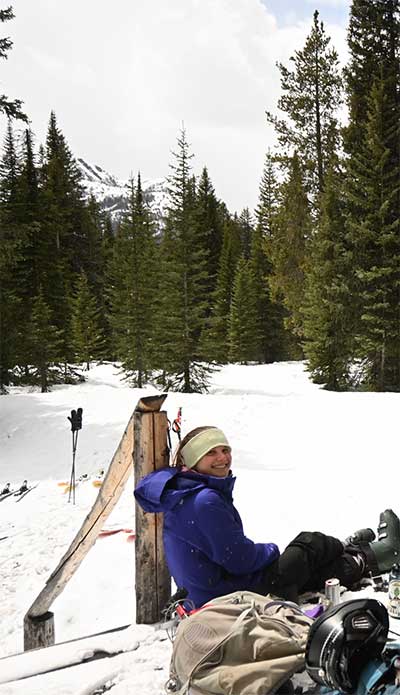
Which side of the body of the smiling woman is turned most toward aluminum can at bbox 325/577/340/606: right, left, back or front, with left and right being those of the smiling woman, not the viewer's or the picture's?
front

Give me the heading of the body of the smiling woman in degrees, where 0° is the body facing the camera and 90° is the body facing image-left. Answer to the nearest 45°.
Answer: approximately 270°

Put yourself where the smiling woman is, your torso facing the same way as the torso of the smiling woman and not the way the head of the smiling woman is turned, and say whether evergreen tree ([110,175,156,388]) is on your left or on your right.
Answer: on your left

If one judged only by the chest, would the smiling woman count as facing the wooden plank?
no

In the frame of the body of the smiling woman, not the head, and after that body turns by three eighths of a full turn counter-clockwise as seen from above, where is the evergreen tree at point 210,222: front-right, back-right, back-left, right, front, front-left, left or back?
front-right

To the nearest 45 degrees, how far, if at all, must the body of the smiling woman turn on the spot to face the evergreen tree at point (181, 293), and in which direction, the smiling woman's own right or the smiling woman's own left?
approximately 90° to the smiling woman's own left

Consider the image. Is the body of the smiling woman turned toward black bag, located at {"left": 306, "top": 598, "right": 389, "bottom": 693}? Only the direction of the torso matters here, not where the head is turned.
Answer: no

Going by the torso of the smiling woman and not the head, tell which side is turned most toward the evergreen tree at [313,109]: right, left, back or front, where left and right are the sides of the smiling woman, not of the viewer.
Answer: left

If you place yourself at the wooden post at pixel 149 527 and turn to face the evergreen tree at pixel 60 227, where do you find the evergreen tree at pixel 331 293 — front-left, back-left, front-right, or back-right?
front-right

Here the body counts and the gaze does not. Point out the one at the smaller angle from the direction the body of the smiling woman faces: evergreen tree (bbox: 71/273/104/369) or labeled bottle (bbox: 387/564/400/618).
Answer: the labeled bottle

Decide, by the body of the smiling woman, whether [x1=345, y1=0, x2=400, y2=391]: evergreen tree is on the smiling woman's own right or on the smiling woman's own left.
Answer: on the smiling woman's own left

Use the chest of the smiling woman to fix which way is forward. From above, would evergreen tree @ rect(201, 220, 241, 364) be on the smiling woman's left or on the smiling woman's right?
on the smiling woman's left

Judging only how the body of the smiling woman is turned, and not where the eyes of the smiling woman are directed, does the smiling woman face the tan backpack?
no

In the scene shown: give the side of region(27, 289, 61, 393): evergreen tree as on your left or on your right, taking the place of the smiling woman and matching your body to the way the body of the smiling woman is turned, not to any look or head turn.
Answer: on your left

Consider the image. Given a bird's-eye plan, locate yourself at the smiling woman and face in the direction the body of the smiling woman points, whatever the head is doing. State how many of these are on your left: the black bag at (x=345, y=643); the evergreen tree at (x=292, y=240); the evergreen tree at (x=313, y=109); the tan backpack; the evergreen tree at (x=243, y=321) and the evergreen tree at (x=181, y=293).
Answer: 4

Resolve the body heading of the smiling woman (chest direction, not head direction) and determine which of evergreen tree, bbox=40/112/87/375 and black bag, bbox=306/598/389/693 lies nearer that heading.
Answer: the black bag

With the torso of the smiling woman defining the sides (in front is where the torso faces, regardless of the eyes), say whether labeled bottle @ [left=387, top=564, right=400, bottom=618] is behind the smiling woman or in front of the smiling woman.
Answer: in front
